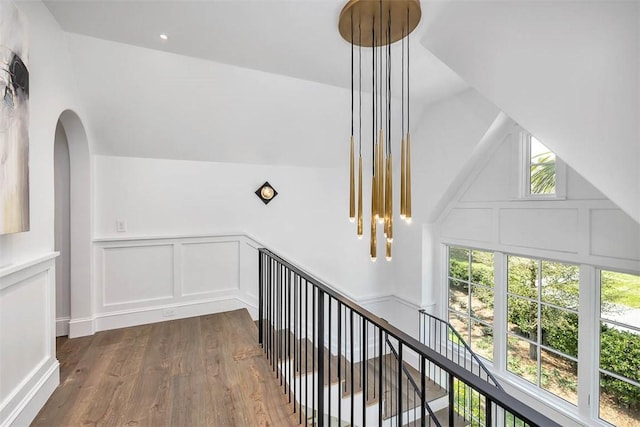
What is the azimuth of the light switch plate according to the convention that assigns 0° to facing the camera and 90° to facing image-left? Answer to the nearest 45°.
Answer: approximately 0°

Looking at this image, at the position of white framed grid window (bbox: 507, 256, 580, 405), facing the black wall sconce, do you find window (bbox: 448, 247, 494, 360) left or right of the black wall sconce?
right

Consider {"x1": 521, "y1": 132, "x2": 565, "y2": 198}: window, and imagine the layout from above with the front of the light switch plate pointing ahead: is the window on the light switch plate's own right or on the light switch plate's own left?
on the light switch plate's own left

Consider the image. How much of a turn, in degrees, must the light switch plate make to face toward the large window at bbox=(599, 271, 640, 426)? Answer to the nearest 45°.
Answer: approximately 45° to its left

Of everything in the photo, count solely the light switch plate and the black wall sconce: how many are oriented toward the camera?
2

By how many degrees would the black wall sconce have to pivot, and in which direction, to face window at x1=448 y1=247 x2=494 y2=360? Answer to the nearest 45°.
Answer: approximately 90° to its left

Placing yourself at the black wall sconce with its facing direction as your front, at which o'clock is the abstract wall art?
The abstract wall art is roughly at 1 o'clock from the black wall sconce.

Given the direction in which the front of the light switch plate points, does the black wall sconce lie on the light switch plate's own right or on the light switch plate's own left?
on the light switch plate's own left

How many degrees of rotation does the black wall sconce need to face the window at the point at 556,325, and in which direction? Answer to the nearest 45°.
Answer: approximately 45° to its left

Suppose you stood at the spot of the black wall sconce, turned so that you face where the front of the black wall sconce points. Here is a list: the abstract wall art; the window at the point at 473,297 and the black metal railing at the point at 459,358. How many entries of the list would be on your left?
2

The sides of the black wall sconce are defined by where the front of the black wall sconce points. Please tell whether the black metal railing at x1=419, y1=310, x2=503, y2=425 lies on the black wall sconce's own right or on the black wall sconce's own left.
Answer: on the black wall sconce's own left
